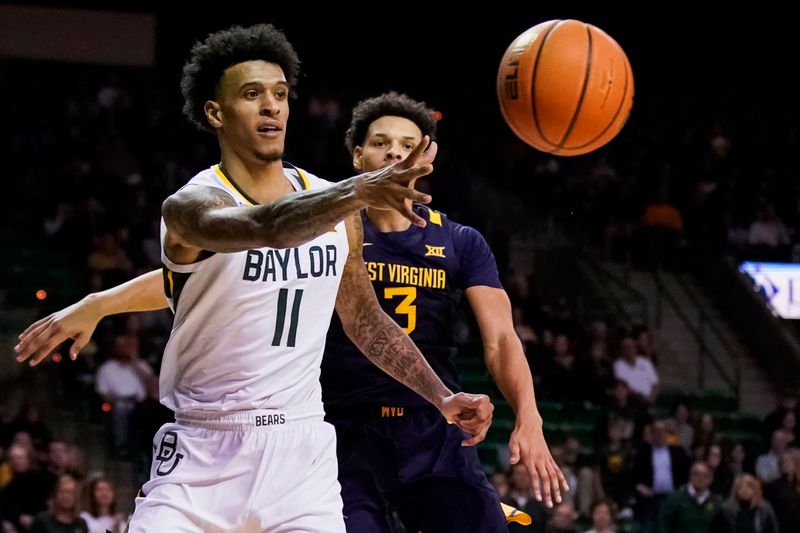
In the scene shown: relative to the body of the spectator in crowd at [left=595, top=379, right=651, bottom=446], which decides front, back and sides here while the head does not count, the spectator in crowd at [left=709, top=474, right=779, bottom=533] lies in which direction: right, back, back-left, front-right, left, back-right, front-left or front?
front-left

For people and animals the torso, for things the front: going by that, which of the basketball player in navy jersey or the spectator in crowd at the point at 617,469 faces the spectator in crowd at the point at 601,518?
the spectator in crowd at the point at 617,469

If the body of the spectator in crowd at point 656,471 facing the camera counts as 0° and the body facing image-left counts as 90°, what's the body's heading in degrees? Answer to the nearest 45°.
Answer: approximately 0°

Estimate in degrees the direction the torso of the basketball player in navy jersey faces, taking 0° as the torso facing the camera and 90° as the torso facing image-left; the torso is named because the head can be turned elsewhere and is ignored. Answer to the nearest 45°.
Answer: approximately 0°

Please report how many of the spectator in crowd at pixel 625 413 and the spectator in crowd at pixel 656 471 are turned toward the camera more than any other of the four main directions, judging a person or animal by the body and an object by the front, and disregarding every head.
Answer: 2

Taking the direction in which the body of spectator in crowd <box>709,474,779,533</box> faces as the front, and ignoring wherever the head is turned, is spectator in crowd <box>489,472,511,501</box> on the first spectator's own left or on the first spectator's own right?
on the first spectator's own right

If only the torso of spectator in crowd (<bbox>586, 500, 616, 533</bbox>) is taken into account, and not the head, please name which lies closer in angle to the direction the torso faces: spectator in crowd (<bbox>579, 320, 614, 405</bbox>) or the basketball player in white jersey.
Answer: the basketball player in white jersey
